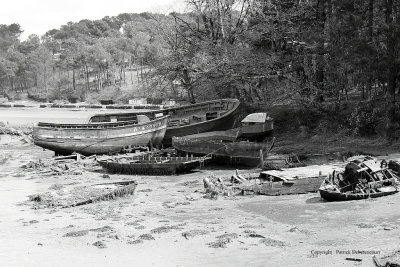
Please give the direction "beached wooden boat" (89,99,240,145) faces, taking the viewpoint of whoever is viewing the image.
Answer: facing to the right of the viewer

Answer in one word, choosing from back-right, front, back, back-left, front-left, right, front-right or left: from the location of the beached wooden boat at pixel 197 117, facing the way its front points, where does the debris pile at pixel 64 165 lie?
back-right

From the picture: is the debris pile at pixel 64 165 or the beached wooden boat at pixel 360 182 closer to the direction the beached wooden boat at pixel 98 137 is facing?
the beached wooden boat

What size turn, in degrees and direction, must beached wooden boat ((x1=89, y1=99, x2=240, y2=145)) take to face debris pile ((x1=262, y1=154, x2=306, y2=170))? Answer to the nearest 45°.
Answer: approximately 90° to its right

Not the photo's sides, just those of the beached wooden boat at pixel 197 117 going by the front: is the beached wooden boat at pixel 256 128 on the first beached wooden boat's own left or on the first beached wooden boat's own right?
on the first beached wooden boat's own right

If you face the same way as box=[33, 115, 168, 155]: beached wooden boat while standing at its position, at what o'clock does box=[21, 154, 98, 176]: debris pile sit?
The debris pile is roughly at 4 o'clock from the beached wooden boat.

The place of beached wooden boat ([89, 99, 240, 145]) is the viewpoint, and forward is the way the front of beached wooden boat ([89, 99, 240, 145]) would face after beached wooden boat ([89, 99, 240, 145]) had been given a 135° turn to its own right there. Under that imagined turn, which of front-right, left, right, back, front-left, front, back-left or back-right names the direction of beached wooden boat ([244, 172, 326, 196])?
front-left
